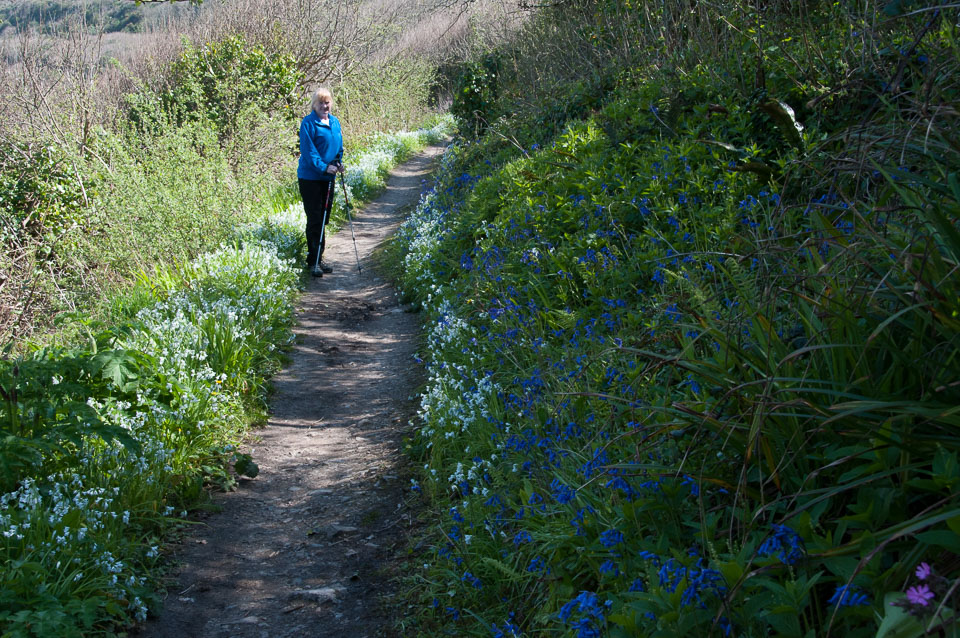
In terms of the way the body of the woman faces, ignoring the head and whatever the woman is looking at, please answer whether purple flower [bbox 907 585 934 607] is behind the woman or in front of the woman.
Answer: in front

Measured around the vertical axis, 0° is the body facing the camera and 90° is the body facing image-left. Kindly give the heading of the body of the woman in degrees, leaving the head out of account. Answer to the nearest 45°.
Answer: approximately 315°
